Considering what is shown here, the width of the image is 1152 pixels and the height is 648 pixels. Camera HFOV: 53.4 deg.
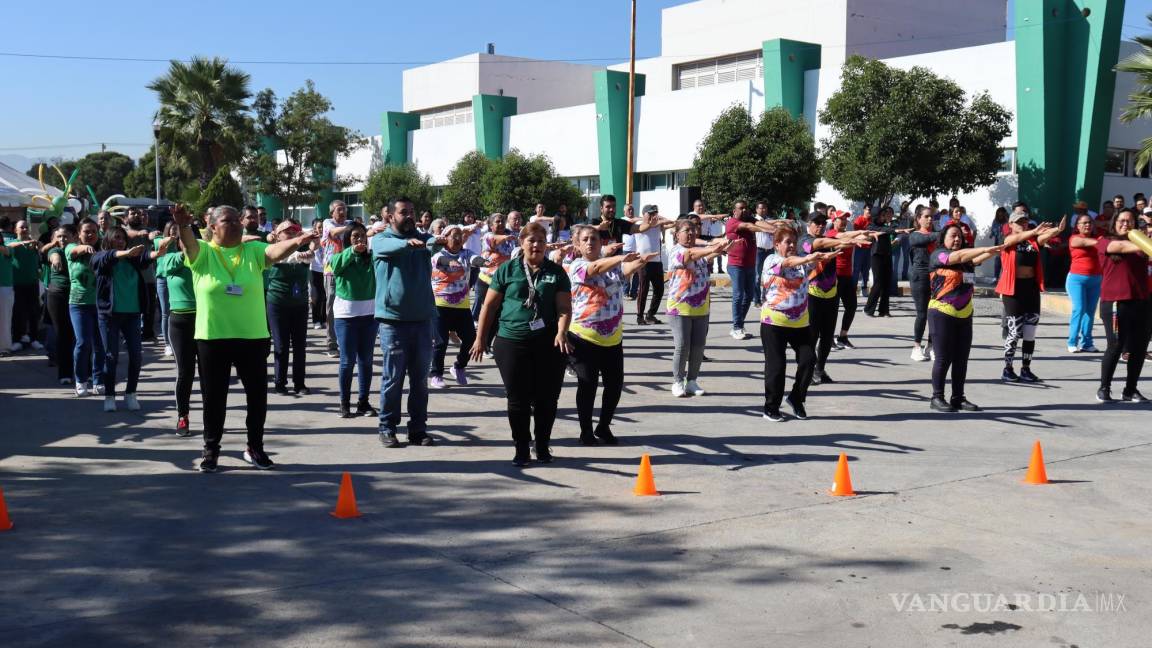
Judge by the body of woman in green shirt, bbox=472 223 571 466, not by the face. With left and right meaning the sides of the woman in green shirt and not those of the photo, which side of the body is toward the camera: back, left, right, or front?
front

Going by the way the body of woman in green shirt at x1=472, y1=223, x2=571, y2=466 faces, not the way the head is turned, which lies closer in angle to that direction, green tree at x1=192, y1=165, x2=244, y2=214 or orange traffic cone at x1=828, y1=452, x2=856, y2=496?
the orange traffic cone

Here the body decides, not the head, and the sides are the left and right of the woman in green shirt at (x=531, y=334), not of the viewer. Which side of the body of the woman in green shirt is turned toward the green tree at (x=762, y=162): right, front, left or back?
back

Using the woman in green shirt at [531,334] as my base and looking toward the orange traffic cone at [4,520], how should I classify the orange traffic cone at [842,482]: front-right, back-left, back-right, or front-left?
back-left

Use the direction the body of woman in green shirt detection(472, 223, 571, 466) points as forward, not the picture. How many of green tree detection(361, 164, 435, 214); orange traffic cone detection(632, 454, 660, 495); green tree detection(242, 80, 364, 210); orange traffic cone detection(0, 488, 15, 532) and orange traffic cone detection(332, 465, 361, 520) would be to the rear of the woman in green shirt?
2

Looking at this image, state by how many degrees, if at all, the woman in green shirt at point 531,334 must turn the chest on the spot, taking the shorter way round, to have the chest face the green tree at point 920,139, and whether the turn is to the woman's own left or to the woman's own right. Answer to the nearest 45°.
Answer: approximately 135° to the woman's own left

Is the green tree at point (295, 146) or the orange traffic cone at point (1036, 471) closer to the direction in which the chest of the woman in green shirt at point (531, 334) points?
the orange traffic cone

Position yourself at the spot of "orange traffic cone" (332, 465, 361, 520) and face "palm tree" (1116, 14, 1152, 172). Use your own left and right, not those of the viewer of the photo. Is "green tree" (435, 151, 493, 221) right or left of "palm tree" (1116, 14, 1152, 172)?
left

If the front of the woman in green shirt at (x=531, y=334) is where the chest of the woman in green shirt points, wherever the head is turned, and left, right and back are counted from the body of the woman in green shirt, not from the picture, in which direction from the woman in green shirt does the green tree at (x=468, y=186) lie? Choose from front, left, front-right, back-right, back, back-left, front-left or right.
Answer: back

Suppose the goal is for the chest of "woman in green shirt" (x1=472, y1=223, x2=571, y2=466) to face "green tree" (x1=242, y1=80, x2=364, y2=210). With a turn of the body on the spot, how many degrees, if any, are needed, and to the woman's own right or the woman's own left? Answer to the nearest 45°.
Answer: approximately 180°

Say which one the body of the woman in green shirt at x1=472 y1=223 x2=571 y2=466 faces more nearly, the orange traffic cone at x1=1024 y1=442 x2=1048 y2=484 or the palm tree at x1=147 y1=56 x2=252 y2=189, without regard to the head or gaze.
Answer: the orange traffic cone

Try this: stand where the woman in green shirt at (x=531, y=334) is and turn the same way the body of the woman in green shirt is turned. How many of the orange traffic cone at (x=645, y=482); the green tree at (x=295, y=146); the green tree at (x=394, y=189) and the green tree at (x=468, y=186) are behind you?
3

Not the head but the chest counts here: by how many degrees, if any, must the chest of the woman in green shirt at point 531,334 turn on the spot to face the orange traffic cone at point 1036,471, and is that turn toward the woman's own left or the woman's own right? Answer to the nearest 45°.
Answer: approximately 90° to the woman's own left

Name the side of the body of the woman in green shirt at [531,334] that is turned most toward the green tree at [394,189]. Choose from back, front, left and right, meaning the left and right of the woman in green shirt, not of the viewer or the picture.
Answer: back

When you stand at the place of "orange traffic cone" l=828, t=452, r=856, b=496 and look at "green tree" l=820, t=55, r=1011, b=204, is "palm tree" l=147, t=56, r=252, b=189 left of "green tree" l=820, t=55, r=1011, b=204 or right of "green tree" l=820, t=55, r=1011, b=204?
left

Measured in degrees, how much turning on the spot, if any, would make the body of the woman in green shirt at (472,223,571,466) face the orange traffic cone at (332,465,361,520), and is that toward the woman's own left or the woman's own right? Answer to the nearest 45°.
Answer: approximately 45° to the woman's own right
